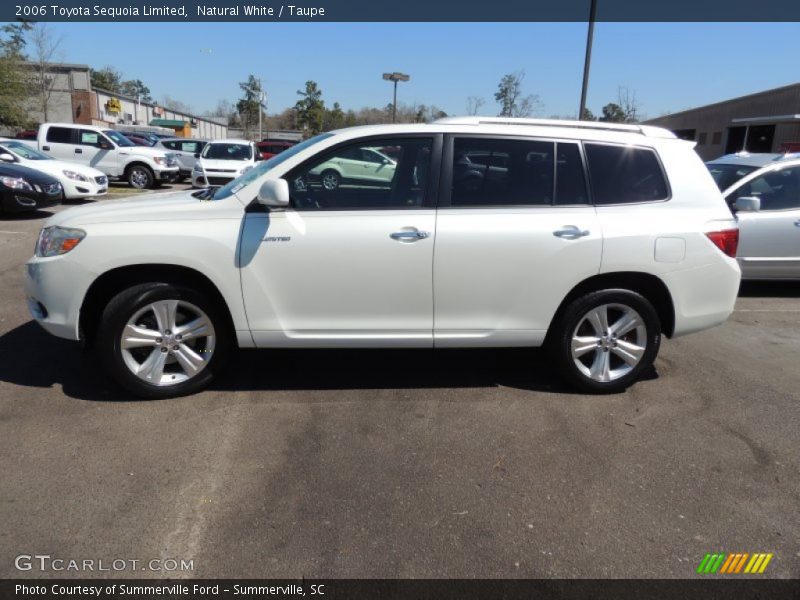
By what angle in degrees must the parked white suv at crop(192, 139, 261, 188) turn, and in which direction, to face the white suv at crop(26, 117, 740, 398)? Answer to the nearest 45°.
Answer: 0° — it already faces it

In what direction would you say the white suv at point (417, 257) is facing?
to the viewer's left

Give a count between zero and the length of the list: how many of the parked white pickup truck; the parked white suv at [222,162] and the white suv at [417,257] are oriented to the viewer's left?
1

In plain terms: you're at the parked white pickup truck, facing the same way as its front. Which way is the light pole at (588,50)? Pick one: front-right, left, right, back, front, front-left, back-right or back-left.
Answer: front

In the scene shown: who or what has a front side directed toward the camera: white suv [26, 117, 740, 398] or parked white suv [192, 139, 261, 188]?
the parked white suv

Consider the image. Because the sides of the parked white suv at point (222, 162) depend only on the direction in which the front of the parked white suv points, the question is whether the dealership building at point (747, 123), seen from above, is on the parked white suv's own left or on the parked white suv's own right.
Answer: on the parked white suv's own left

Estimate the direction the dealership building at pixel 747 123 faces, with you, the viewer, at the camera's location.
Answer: facing the viewer and to the left of the viewer

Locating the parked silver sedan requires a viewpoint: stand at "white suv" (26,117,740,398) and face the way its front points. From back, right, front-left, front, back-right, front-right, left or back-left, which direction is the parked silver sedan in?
back-right

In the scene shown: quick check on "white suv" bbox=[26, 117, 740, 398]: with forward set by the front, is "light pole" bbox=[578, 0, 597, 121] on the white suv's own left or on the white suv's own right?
on the white suv's own right

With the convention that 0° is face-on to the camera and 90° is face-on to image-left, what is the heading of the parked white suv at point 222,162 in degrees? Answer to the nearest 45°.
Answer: approximately 0°

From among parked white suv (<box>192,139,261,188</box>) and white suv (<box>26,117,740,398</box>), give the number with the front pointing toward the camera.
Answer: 1

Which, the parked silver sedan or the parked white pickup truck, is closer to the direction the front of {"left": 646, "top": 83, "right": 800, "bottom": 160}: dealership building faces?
the parked white pickup truck

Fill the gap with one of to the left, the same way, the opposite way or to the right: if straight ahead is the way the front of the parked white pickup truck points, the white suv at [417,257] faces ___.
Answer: the opposite way

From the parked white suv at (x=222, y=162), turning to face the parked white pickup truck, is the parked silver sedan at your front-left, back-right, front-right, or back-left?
back-left
